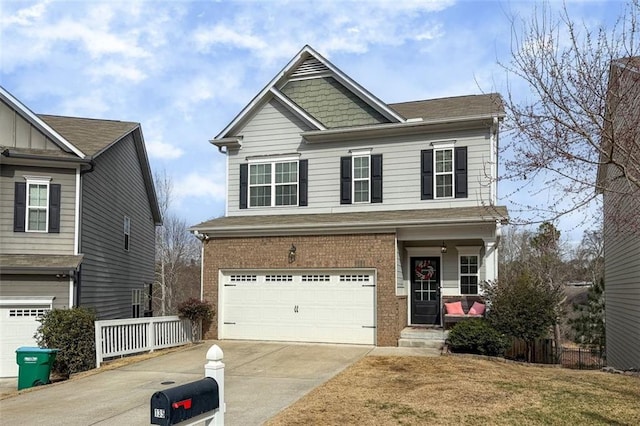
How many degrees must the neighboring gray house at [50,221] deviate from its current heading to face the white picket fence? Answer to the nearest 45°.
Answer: approximately 45° to its left

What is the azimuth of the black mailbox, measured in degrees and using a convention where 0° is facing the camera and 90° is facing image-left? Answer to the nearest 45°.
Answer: approximately 45°

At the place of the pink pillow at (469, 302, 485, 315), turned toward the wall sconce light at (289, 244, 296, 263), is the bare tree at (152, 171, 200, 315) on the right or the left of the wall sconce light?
right

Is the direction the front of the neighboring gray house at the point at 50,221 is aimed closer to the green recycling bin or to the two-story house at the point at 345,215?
the green recycling bin

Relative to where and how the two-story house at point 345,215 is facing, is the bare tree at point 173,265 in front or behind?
behind

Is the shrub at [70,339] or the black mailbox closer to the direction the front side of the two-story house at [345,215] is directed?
the black mailbox

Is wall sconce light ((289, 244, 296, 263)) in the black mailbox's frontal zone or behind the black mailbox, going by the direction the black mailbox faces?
behind

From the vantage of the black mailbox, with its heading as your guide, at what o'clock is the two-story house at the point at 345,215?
The two-story house is roughly at 5 o'clock from the black mailbox.

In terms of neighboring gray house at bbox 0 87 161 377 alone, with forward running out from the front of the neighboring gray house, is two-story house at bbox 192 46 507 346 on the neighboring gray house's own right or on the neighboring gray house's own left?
on the neighboring gray house's own left

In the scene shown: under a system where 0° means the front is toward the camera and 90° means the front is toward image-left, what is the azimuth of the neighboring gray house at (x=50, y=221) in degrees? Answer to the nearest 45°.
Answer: approximately 0°

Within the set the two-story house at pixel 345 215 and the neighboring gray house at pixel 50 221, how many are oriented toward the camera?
2
